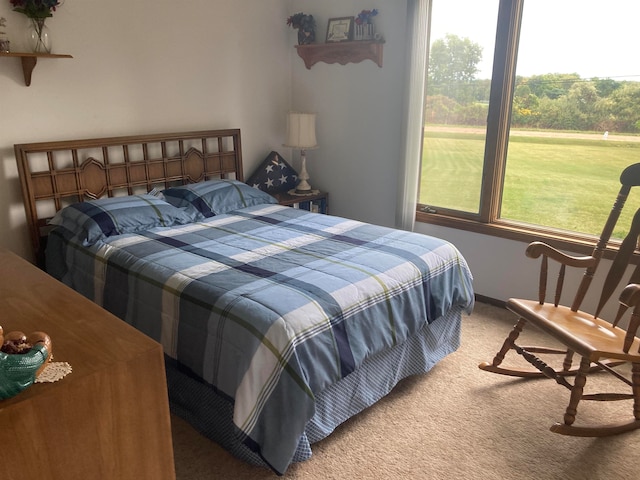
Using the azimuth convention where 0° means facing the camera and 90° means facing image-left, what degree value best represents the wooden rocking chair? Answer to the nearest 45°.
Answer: approximately 45°

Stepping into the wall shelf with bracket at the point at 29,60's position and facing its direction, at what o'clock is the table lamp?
The table lamp is roughly at 10 o'clock from the wall shelf with bracket.

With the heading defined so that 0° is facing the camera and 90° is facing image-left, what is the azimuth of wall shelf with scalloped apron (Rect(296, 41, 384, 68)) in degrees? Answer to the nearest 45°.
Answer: approximately 45°

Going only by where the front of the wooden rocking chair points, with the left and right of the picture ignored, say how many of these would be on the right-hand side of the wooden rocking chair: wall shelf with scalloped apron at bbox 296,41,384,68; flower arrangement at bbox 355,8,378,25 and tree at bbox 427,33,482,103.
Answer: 3

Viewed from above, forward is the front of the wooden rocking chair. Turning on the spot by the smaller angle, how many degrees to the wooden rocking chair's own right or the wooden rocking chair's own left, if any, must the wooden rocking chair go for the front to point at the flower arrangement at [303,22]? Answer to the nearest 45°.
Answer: approximately 90° to the wooden rocking chair's own right

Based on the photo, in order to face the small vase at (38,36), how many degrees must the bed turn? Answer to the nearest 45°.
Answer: approximately 180°

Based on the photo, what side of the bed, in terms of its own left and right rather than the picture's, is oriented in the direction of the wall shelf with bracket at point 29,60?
back

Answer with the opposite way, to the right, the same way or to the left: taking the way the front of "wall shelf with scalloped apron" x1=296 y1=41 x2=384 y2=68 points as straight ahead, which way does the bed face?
to the left

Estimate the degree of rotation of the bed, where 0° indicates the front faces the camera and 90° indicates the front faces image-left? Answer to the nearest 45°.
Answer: approximately 315°

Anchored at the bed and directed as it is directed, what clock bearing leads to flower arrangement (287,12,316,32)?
The flower arrangement is roughly at 8 o'clock from the bed.

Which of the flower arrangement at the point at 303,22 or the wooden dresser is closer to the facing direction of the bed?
the wooden dresser

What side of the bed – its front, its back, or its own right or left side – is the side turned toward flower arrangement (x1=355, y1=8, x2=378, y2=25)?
left

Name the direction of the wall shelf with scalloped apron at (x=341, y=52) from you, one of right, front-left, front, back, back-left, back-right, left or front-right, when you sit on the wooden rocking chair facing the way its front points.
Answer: right

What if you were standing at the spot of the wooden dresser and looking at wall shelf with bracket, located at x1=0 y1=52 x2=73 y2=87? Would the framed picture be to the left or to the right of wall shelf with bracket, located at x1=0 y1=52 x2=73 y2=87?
right

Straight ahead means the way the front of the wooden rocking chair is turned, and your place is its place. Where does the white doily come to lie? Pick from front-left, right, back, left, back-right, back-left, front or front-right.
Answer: front

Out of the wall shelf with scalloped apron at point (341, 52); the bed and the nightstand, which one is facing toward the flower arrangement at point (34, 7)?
the wall shelf with scalloped apron

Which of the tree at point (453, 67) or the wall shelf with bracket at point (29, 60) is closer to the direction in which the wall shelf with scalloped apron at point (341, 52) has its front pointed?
the wall shelf with bracket
